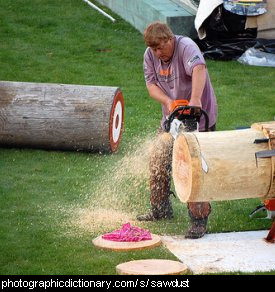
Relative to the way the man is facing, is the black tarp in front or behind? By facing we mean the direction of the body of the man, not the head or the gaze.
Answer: behind

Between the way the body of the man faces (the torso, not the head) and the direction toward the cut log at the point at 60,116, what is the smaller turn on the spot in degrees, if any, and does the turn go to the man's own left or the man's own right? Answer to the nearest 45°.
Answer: approximately 90° to the man's own right

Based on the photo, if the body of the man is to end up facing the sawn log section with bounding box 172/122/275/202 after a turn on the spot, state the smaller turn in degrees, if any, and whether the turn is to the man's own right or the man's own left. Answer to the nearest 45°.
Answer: approximately 90° to the man's own left

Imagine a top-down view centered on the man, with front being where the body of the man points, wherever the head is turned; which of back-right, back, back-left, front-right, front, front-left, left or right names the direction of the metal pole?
back-right
